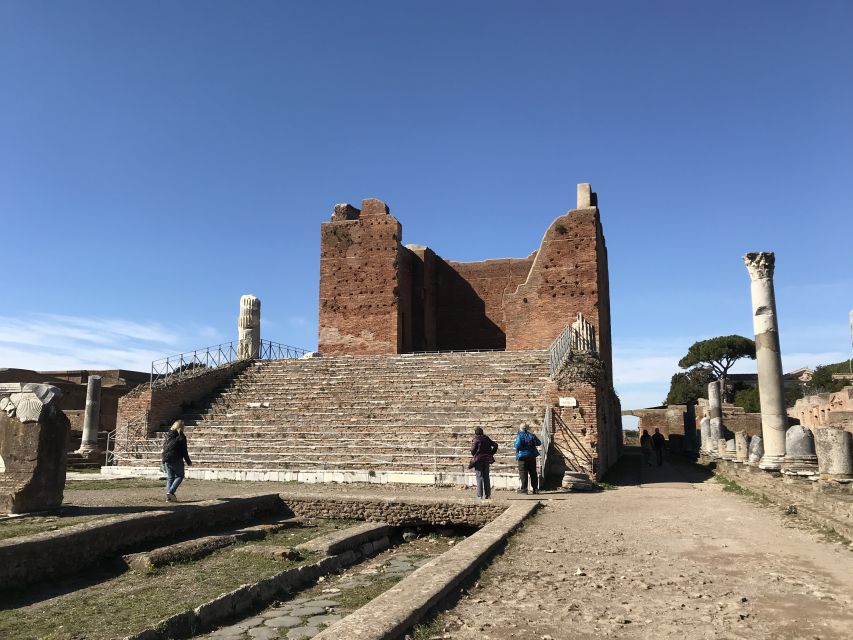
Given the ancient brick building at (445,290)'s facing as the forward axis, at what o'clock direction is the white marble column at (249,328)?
The white marble column is roughly at 2 o'clock from the ancient brick building.

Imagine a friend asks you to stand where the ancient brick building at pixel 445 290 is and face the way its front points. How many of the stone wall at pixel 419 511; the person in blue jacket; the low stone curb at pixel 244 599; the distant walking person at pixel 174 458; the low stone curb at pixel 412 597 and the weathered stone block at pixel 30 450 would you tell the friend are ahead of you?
6

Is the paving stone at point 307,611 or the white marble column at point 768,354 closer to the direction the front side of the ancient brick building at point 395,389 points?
the paving stone

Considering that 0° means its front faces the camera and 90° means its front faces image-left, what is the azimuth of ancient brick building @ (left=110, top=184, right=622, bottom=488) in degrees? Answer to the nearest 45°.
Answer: approximately 0°

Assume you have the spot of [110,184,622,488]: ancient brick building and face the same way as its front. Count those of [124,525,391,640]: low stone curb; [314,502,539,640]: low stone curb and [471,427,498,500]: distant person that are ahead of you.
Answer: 3

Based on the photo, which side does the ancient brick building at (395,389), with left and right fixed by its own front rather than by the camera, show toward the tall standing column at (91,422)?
right

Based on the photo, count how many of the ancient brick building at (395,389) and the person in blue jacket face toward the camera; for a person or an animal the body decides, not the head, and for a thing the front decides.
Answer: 1

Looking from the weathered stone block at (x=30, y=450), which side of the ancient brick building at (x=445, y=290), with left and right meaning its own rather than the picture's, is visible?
front

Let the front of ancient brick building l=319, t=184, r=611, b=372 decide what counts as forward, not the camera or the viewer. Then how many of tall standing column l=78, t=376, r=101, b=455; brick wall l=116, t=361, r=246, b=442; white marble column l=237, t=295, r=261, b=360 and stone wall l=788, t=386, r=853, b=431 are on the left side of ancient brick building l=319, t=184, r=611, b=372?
1

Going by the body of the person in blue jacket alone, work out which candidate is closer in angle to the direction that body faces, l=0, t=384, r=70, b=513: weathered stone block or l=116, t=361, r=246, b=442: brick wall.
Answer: the brick wall

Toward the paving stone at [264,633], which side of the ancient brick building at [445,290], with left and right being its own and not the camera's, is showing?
front

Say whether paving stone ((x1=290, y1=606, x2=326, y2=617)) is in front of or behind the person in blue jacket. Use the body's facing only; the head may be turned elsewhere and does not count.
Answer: behind

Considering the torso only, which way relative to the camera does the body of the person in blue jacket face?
away from the camera

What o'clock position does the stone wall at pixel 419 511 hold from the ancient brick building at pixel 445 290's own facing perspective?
The stone wall is roughly at 12 o'clock from the ancient brick building.

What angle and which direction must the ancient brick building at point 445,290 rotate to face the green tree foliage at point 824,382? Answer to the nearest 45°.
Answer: approximately 135° to its left
